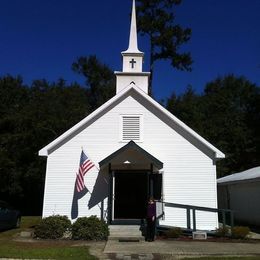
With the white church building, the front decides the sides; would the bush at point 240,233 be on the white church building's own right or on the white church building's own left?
on the white church building's own left

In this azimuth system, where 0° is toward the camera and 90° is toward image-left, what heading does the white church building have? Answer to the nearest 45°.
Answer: approximately 0°

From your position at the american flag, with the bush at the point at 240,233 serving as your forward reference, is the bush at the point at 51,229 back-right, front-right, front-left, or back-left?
back-right
